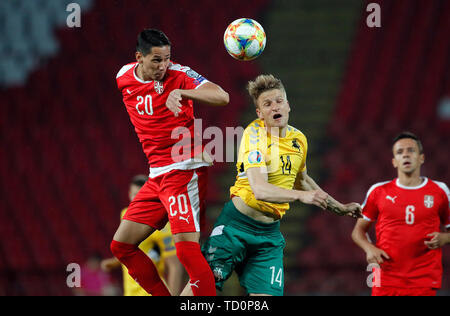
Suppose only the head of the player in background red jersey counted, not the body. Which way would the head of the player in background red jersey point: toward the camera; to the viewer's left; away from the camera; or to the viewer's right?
toward the camera

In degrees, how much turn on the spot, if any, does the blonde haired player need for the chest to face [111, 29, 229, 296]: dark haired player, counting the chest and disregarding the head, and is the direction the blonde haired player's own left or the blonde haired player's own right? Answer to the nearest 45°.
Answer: approximately 135° to the blonde haired player's own right

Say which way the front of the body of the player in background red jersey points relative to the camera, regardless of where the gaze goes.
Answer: toward the camera

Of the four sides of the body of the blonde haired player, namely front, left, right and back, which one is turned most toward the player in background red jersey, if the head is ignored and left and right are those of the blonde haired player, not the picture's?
left

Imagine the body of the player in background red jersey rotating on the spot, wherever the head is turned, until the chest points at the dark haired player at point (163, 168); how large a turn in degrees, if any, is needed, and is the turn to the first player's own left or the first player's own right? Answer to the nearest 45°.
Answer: approximately 45° to the first player's own right

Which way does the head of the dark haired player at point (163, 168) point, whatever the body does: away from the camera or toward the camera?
toward the camera

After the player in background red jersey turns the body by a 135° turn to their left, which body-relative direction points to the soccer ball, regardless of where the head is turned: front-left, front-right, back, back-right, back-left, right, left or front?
back

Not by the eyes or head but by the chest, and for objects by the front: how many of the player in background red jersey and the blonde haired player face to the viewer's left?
0

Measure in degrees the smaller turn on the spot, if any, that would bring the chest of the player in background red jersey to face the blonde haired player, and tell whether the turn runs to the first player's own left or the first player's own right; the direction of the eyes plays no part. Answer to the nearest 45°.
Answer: approximately 45° to the first player's own right
